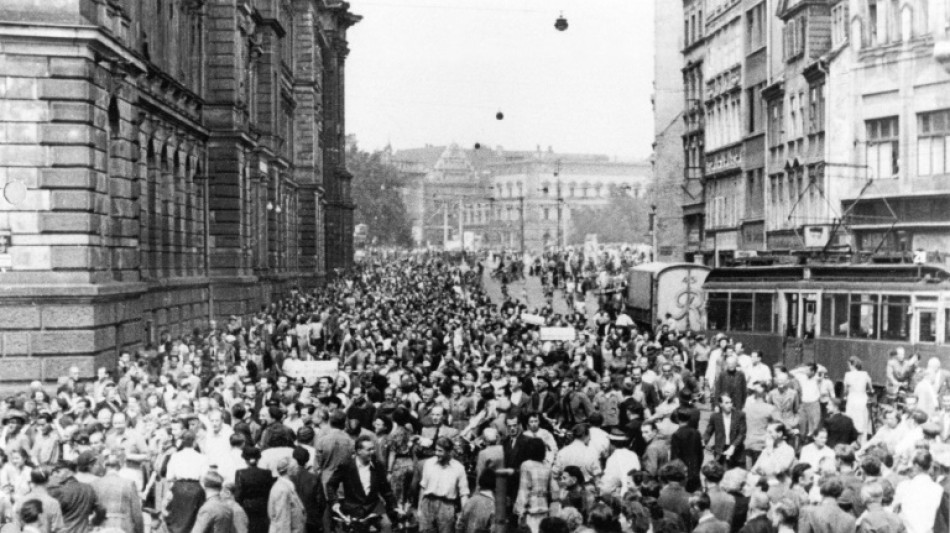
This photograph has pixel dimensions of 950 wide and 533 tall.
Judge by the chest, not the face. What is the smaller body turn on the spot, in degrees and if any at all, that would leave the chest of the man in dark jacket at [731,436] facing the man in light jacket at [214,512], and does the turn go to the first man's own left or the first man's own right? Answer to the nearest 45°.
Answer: approximately 45° to the first man's own right

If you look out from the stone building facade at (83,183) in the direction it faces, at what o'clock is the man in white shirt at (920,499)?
The man in white shirt is roughly at 2 o'clock from the stone building facade.

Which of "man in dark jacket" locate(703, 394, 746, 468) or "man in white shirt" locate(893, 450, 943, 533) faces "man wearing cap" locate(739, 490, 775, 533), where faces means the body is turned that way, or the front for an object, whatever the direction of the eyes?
the man in dark jacket

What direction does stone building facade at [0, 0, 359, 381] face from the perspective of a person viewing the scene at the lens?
facing to the right of the viewer

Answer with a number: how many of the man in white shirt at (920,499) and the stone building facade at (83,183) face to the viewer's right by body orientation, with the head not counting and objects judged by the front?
1
